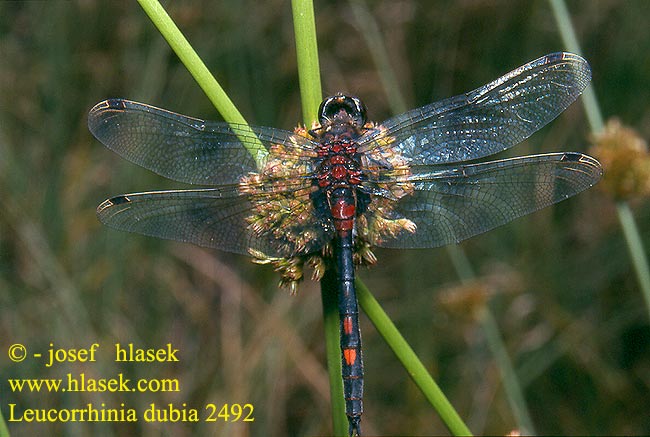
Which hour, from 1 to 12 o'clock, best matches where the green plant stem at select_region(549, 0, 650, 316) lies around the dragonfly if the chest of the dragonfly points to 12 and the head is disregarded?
The green plant stem is roughly at 2 o'clock from the dragonfly.

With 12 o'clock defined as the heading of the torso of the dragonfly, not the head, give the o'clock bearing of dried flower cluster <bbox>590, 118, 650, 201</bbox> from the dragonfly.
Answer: The dried flower cluster is roughly at 2 o'clock from the dragonfly.

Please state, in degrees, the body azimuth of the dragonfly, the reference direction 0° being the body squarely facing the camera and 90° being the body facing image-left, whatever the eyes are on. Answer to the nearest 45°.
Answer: approximately 180°
